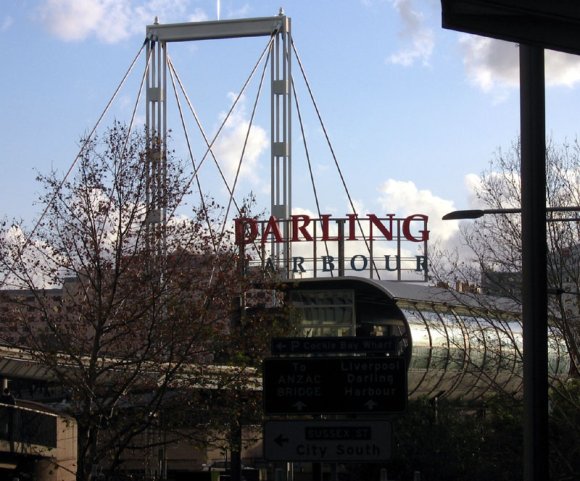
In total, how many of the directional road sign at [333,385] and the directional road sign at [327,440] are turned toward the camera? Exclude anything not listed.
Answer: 2

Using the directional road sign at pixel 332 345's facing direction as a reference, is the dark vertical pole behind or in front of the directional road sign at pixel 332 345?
in front

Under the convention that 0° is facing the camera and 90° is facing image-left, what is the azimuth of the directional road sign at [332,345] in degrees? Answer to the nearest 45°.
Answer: approximately 0°

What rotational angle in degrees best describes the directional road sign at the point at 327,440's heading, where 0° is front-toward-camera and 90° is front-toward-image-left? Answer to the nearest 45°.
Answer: approximately 0°

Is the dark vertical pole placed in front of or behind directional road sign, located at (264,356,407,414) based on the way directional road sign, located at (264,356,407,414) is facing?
in front

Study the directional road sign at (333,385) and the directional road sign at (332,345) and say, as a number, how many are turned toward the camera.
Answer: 2
